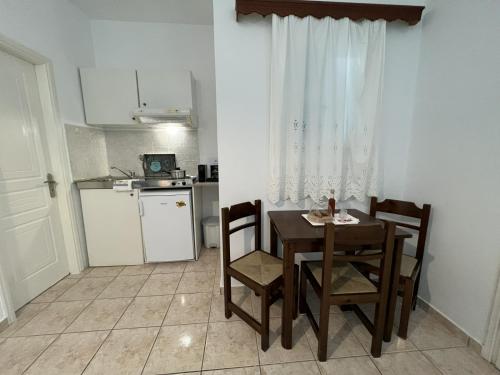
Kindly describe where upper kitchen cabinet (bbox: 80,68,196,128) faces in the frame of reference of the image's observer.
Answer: facing the viewer

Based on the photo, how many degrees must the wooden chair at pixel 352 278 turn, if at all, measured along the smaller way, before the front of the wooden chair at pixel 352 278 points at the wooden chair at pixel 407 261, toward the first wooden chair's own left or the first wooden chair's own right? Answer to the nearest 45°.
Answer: approximately 90° to the first wooden chair's own right

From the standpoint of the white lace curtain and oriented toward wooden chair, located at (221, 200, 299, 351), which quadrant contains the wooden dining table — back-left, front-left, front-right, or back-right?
front-left

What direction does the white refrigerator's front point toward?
toward the camera

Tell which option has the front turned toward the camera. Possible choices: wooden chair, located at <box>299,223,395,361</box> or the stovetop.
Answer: the stovetop

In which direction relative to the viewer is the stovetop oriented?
toward the camera

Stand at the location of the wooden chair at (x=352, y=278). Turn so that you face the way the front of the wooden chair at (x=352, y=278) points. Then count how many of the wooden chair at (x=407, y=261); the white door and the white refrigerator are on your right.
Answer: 1

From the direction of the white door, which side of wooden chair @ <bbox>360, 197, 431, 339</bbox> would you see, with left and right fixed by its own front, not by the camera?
front

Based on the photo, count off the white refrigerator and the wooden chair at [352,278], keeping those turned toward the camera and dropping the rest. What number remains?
1

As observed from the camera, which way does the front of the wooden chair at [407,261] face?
facing the viewer and to the left of the viewer

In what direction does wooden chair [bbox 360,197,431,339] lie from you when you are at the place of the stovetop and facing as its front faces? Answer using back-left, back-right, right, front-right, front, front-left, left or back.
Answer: front-left

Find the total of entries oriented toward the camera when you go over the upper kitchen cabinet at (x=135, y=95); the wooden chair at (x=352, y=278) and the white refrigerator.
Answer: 2

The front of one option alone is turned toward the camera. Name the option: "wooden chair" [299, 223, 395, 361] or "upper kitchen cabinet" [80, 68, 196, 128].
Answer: the upper kitchen cabinet

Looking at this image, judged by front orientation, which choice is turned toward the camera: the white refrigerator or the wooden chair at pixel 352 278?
the white refrigerator

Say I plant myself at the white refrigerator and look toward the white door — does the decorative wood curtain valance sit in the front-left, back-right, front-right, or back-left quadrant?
back-left

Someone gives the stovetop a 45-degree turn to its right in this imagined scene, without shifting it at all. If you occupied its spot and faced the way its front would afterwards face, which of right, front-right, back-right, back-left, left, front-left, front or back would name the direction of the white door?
front-right

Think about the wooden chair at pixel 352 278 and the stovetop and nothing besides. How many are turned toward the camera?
1

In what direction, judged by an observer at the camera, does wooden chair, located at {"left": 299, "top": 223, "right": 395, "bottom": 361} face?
facing away from the viewer and to the left of the viewer
